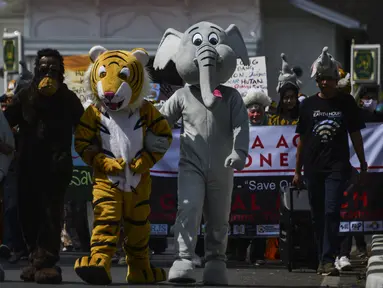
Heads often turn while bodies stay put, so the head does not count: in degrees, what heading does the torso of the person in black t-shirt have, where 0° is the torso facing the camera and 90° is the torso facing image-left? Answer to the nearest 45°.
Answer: approximately 0°

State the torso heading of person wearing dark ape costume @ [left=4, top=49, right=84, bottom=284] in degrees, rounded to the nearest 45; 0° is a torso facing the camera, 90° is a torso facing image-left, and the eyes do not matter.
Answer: approximately 0°

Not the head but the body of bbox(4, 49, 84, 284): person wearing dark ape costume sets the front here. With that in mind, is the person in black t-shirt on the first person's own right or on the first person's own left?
on the first person's own left

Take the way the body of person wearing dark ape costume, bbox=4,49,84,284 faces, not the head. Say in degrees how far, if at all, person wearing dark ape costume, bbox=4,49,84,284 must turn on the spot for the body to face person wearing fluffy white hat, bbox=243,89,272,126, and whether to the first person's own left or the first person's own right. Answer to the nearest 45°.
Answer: approximately 135° to the first person's own left

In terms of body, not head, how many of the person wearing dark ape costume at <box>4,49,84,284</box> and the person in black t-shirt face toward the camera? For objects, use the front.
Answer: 2
